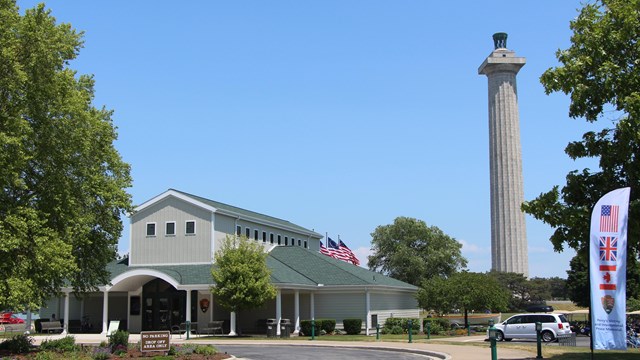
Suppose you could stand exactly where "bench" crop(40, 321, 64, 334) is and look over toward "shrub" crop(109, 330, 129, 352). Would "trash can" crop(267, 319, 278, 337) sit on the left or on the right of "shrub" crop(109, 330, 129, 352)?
left

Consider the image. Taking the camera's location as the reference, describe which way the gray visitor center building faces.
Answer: facing the viewer and to the left of the viewer

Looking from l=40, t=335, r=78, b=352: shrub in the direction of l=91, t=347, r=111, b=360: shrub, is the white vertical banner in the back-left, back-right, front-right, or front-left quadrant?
front-left

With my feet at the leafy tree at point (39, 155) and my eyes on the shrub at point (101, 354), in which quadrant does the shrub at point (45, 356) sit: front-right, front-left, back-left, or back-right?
front-right

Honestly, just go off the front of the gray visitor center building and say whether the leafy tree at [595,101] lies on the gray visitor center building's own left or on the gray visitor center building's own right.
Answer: on the gray visitor center building's own left

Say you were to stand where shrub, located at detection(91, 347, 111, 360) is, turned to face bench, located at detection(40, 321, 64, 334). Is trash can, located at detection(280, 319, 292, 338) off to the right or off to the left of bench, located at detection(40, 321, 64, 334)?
right

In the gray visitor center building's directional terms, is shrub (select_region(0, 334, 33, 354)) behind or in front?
in front

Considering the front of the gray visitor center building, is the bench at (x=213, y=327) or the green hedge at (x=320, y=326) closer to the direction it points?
the bench

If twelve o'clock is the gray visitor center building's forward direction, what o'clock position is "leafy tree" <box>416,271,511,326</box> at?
The leafy tree is roughly at 7 o'clock from the gray visitor center building.

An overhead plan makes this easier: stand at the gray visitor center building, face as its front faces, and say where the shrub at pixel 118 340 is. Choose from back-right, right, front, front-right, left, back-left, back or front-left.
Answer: front-left

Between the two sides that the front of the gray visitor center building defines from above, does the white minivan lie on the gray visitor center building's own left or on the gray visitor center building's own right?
on the gray visitor center building's own left

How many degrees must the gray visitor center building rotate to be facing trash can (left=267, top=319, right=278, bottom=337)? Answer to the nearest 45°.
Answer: approximately 90° to its left

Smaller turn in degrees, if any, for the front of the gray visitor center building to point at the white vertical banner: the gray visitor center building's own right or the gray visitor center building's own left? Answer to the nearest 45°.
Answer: approximately 45° to the gray visitor center building's own left

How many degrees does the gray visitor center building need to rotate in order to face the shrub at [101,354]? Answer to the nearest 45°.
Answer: approximately 45° to its left

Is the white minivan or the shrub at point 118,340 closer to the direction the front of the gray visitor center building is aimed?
the shrub
